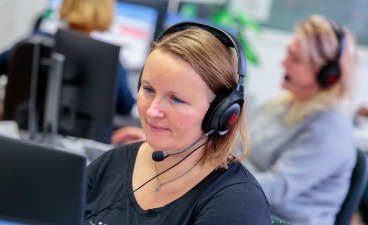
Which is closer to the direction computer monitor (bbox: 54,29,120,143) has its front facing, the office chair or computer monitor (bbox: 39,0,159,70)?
the computer monitor

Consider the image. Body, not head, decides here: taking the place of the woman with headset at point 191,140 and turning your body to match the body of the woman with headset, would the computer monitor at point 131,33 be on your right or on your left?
on your right

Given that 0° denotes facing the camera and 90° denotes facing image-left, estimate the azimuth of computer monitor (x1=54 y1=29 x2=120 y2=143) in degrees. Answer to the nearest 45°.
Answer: approximately 225°

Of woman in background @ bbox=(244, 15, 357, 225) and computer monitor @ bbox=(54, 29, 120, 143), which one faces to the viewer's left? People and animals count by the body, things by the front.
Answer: the woman in background

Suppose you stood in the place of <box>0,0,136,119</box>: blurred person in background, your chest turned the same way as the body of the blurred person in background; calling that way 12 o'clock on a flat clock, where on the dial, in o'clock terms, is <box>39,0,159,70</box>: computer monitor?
The computer monitor is roughly at 1 o'clock from the blurred person in background.

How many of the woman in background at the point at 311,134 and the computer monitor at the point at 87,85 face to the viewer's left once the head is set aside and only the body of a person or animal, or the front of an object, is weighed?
1

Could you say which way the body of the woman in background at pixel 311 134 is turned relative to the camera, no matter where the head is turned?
to the viewer's left

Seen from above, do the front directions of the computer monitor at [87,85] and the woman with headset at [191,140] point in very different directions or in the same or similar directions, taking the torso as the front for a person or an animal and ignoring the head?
very different directions

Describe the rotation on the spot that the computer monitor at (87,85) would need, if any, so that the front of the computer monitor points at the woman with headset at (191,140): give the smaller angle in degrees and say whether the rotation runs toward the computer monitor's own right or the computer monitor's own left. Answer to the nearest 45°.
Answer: approximately 135° to the computer monitor's own right

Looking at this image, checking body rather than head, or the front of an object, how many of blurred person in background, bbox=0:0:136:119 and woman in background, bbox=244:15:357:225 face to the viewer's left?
1

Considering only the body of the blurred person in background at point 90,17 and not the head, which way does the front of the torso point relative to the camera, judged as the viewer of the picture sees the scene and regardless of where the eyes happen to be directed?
away from the camera

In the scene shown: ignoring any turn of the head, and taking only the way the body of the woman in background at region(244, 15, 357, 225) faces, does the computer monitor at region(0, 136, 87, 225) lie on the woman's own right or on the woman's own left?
on the woman's own left
